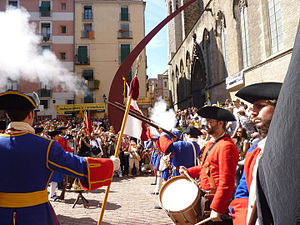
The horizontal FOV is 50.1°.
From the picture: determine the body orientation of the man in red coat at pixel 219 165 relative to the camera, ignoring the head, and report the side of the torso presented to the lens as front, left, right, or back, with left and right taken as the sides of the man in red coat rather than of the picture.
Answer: left

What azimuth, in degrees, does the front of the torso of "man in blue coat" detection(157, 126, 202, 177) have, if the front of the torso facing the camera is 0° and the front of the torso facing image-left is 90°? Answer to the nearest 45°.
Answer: approximately 135°

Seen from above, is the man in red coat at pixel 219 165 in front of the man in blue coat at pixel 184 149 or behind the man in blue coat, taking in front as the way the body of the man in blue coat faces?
behind

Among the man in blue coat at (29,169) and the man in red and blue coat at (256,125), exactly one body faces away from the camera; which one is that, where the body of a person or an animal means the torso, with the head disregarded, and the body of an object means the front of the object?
the man in blue coat

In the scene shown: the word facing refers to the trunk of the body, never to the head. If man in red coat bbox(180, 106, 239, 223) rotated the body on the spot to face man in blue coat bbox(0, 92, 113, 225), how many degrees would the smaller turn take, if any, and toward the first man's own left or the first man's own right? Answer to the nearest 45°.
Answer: approximately 45° to the first man's own left

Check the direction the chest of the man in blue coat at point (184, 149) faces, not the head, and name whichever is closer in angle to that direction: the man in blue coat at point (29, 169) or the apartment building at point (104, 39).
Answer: the apartment building

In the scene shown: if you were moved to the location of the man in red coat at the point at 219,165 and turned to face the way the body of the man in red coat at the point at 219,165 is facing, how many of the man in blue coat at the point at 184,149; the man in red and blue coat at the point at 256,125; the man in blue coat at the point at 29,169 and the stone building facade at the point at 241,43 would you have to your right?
2

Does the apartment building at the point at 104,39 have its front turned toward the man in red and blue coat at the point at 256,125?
yes

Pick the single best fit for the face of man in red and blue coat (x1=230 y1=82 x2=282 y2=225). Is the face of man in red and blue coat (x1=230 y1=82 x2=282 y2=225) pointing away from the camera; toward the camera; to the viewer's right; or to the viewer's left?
to the viewer's left
